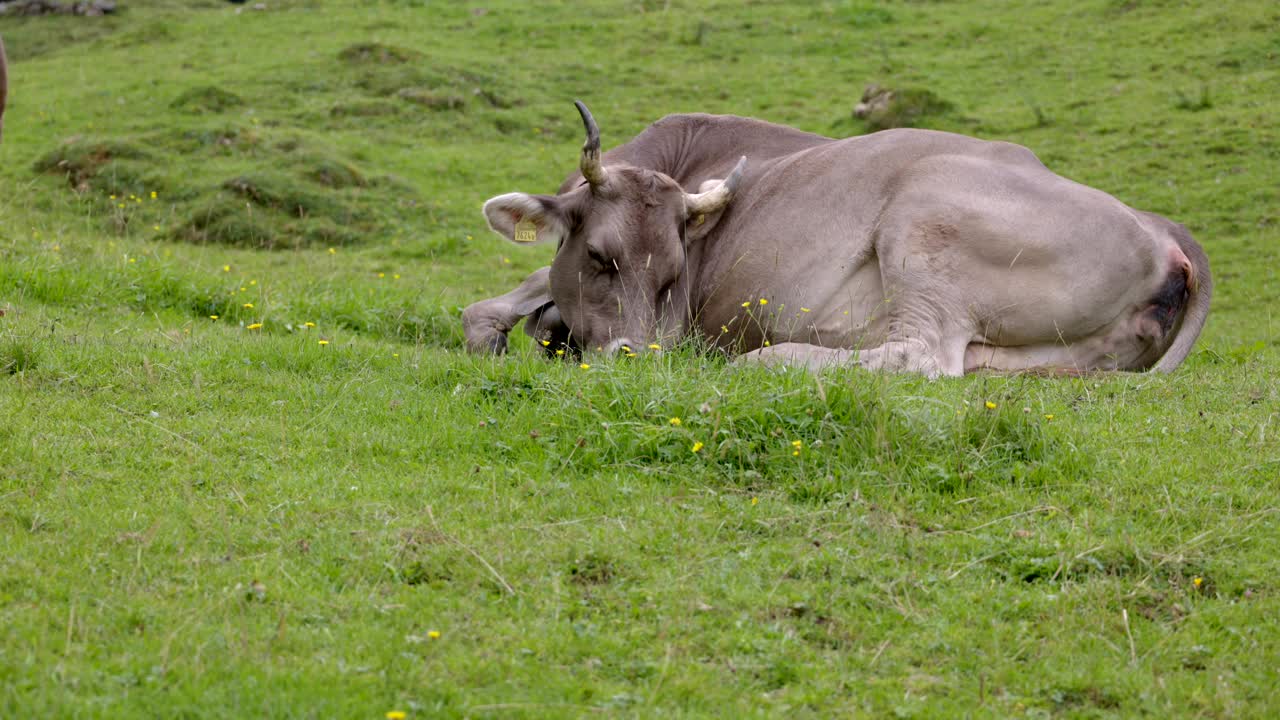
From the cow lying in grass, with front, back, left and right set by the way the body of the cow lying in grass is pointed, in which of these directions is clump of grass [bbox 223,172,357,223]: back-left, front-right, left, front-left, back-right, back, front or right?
front-right

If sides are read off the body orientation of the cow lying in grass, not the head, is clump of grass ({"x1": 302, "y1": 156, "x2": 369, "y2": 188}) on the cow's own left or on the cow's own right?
on the cow's own right

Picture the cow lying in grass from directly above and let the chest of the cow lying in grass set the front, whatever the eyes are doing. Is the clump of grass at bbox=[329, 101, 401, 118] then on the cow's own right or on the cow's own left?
on the cow's own right

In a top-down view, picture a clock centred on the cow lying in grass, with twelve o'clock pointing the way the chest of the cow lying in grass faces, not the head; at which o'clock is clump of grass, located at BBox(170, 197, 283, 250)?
The clump of grass is roughly at 1 o'clock from the cow lying in grass.

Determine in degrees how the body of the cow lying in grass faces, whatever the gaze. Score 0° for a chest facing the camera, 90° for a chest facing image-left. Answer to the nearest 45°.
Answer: approximately 90°

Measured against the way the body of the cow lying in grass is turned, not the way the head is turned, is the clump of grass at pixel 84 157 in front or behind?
in front

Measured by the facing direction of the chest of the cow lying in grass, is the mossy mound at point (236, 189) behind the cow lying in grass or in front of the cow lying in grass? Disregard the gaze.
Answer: in front

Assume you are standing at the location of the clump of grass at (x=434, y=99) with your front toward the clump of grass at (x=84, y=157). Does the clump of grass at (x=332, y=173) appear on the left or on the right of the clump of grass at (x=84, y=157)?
left

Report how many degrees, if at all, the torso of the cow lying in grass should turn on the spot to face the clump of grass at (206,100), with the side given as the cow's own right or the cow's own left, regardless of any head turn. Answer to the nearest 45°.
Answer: approximately 45° to the cow's own right

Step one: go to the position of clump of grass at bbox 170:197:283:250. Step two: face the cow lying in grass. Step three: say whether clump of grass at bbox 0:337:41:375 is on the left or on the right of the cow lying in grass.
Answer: right
